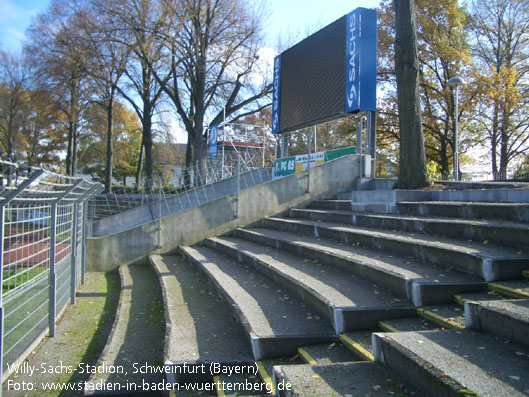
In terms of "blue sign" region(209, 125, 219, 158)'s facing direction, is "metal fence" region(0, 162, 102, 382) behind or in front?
in front

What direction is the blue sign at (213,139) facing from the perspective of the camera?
toward the camera

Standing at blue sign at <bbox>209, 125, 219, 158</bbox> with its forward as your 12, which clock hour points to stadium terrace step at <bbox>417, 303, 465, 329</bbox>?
The stadium terrace step is roughly at 12 o'clock from the blue sign.

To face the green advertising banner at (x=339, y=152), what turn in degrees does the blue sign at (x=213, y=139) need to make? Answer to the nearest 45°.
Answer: approximately 45° to its left

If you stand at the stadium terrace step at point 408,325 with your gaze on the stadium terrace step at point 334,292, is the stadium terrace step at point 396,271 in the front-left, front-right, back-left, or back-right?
front-right

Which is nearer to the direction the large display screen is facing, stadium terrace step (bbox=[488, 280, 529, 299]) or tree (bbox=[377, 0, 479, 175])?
the stadium terrace step

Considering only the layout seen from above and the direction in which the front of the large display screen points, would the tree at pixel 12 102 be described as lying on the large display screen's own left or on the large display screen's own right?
on the large display screen's own right

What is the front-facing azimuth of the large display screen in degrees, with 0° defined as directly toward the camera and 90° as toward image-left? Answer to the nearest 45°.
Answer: approximately 45°

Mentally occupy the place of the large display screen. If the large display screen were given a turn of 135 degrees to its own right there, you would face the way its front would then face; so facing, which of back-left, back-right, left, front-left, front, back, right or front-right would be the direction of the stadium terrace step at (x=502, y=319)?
back

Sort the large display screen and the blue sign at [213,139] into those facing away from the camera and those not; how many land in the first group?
0

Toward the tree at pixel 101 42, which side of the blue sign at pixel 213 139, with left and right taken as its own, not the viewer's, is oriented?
right

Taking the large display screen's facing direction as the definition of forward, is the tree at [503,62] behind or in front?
behind
